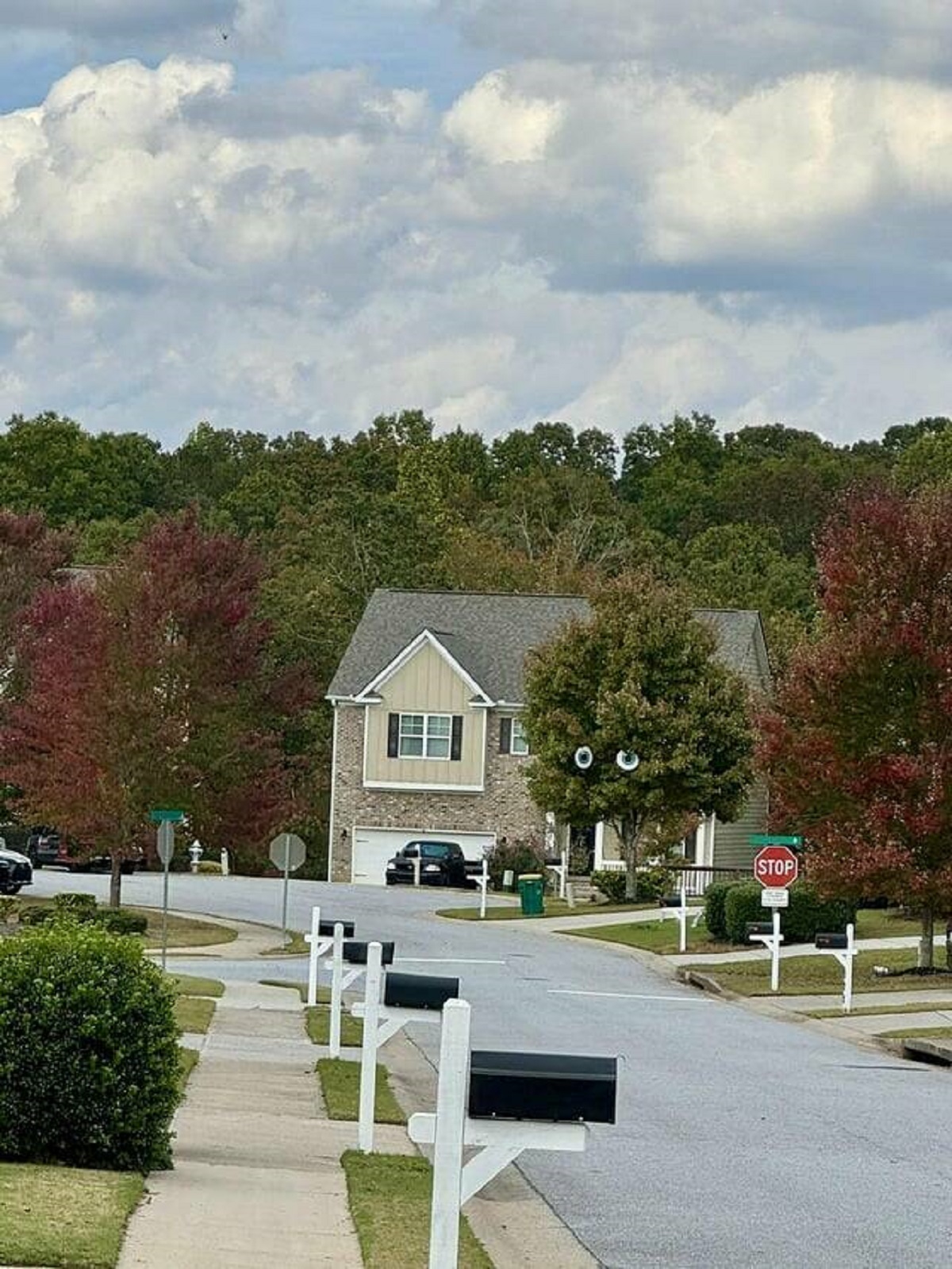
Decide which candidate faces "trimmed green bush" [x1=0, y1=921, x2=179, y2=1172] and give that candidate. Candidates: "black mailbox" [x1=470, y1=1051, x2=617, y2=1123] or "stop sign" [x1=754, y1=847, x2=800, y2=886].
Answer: the stop sign

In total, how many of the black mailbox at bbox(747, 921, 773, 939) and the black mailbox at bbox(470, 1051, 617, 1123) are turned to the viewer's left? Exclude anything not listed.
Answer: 1

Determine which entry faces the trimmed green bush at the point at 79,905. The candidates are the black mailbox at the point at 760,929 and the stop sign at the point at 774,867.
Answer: the black mailbox

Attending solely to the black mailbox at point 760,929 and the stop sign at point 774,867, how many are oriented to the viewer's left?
1

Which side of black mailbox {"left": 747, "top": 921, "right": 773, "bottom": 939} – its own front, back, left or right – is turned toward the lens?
left

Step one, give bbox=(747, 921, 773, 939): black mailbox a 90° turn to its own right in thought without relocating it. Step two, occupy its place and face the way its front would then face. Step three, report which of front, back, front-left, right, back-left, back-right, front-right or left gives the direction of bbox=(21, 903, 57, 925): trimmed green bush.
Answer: left

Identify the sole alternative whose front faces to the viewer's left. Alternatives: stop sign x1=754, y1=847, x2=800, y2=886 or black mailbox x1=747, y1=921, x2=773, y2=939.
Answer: the black mailbox

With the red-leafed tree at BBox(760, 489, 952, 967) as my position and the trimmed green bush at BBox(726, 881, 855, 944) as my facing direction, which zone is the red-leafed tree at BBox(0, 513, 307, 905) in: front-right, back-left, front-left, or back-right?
front-left

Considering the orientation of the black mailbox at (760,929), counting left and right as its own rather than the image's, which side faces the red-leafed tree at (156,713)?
front

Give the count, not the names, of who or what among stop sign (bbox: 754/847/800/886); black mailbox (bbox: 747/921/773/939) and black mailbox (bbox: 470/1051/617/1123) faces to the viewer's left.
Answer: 1

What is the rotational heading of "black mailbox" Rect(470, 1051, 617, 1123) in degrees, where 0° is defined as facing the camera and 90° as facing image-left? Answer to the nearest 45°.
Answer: approximately 270°

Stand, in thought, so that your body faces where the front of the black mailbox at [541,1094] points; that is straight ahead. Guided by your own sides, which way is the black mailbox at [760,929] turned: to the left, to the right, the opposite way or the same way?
the opposite way

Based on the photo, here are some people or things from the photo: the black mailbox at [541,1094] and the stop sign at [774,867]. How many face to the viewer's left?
0

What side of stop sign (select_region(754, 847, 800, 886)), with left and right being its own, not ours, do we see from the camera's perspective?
front

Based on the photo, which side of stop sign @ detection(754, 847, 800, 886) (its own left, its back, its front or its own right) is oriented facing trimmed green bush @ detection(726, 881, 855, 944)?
back

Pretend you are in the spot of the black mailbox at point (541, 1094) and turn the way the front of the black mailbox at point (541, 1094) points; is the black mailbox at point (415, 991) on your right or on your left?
on your left

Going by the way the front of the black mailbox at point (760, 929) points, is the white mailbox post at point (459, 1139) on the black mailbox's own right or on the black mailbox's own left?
on the black mailbox's own left

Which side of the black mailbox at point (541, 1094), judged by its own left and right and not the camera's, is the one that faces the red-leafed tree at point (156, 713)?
left

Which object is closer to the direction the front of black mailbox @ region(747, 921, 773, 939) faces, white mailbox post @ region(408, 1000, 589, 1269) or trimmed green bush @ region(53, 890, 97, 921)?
the trimmed green bush
